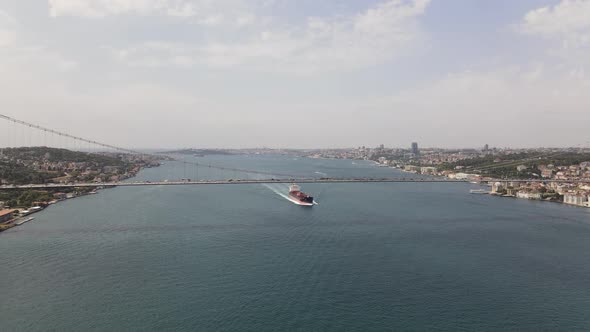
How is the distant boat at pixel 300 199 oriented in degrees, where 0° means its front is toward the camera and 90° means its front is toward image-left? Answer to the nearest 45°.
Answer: approximately 315°

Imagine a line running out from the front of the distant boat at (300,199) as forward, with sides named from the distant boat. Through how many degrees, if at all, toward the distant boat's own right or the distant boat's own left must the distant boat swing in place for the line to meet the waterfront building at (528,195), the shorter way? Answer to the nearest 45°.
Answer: approximately 45° to the distant boat's own left

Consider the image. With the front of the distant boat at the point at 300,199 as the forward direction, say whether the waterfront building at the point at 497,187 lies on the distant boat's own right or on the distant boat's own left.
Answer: on the distant boat's own left

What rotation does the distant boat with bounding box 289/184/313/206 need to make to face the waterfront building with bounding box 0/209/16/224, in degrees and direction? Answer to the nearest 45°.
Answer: approximately 90° to its right

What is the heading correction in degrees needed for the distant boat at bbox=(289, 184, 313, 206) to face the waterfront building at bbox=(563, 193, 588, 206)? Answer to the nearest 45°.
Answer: approximately 45° to its left
